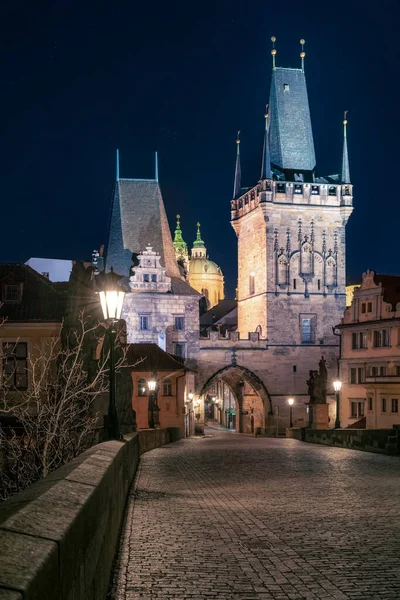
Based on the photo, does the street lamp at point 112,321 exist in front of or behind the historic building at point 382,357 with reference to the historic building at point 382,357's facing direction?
in front

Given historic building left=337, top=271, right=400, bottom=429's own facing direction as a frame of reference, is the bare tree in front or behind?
in front
